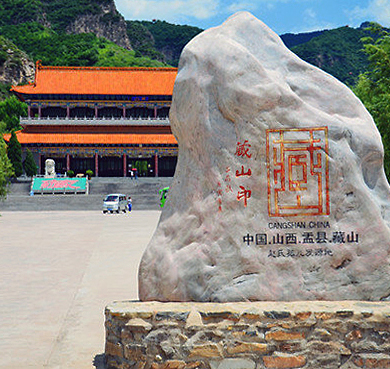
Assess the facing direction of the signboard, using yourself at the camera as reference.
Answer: facing the viewer

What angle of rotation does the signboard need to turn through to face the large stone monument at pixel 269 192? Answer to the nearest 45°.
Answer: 0° — it already faces it

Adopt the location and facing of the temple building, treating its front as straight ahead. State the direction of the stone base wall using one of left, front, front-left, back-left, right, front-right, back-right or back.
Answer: front

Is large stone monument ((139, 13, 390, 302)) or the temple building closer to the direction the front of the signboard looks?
the large stone monument

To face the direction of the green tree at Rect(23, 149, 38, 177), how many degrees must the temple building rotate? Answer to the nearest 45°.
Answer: approximately 45° to its right

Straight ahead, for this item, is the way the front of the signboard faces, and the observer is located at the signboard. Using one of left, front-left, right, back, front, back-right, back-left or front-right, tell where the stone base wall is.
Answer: front

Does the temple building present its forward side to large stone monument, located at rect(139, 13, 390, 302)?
yes

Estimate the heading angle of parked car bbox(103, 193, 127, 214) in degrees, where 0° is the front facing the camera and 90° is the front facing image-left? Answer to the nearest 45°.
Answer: approximately 45°

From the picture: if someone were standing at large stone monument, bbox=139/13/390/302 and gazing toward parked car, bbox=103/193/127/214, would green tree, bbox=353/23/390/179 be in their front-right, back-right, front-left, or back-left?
front-right

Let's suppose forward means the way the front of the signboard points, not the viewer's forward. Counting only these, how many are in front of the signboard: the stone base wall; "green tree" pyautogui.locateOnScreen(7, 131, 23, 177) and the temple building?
1

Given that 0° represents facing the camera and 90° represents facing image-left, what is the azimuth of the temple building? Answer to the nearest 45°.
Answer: approximately 0°

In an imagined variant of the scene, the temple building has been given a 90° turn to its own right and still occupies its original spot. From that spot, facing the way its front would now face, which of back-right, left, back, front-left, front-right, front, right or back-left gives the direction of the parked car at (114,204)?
left

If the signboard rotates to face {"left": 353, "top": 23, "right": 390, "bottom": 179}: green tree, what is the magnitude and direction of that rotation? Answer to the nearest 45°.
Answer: approximately 45° to its left

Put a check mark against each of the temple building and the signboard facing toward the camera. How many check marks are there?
2

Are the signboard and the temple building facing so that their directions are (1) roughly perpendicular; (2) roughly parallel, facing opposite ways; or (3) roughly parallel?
roughly parallel

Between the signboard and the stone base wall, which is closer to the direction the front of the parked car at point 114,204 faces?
the stone base wall

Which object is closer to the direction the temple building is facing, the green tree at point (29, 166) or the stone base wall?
the stone base wall
